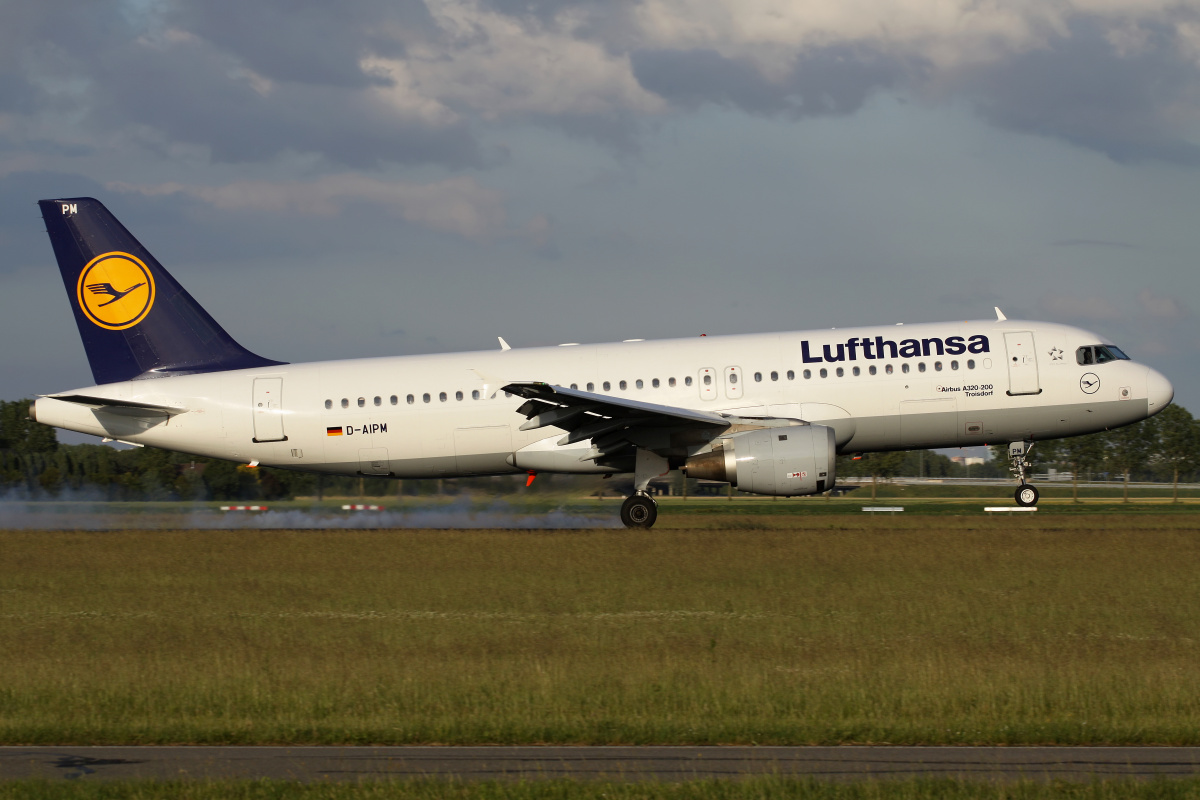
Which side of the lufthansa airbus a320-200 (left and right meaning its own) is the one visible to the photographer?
right
